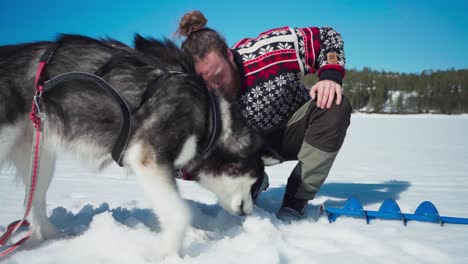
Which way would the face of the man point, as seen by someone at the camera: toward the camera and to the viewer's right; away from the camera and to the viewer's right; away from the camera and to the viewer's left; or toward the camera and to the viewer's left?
toward the camera and to the viewer's left

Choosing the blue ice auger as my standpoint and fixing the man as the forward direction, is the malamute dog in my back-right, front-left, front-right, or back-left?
front-left

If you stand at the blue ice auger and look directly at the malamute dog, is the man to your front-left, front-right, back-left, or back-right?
front-right

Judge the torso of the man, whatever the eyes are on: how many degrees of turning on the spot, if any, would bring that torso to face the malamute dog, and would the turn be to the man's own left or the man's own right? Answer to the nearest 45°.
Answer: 0° — they already face it

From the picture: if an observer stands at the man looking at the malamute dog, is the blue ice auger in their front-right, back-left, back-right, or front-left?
back-left

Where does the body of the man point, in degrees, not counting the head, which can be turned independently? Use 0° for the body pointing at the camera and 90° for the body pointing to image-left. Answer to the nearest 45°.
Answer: approximately 45°

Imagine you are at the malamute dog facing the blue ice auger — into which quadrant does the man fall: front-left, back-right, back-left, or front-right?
front-left
